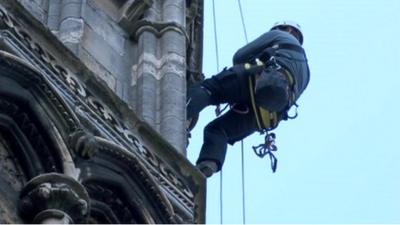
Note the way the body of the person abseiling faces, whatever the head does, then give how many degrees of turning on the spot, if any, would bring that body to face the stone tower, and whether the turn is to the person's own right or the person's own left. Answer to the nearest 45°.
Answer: approximately 45° to the person's own left

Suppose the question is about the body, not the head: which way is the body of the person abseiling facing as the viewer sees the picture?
to the viewer's left
